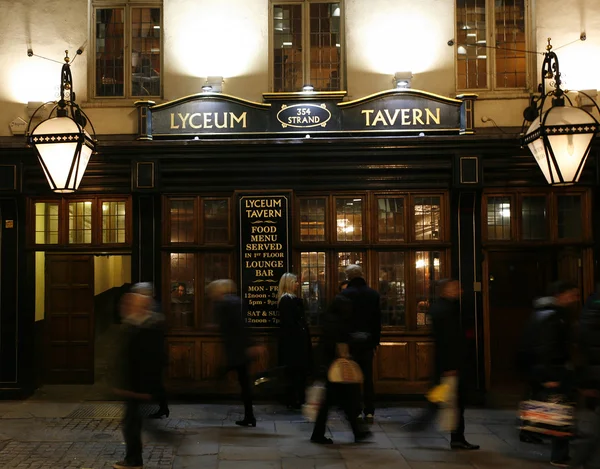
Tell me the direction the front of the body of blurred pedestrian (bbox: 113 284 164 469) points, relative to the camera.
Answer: to the viewer's left

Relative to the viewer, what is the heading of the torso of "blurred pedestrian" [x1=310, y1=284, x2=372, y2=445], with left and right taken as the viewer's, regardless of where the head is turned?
facing to the right of the viewer

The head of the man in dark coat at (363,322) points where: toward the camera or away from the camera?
away from the camera

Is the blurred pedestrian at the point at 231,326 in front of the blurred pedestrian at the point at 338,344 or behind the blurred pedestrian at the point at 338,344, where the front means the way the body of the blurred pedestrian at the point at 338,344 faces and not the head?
behind

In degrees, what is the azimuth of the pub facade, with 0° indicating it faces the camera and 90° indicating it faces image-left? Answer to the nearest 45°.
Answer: approximately 0°
